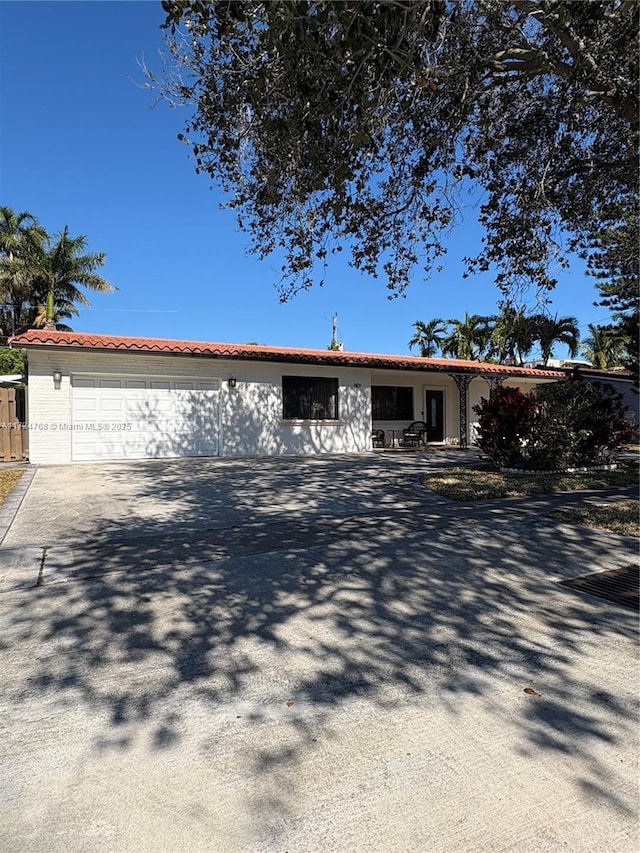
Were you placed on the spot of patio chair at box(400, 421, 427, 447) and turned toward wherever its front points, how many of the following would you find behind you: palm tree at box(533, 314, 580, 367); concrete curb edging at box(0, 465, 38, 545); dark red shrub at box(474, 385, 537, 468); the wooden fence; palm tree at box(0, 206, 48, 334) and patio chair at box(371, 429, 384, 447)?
1

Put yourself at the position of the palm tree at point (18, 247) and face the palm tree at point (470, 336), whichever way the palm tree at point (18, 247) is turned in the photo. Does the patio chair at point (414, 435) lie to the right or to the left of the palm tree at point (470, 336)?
right

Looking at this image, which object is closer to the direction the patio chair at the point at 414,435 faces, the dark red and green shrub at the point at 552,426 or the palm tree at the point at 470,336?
the dark red and green shrub

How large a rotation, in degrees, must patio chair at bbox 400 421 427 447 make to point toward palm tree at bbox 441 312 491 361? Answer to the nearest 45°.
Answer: approximately 135° to its right

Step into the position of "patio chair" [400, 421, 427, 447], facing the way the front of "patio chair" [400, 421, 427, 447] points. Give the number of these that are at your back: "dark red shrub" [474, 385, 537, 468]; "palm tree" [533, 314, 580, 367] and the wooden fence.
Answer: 1

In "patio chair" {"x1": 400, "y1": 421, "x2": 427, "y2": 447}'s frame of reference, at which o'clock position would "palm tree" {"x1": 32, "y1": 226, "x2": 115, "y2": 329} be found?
The palm tree is roughly at 2 o'clock from the patio chair.

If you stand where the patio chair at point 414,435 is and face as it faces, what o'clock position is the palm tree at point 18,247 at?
The palm tree is roughly at 2 o'clock from the patio chair.

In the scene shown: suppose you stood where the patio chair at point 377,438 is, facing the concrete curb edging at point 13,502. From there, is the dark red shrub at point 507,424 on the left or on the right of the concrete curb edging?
left

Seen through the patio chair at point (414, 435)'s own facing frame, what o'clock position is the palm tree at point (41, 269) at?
The palm tree is roughly at 2 o'clock from the patio chair.

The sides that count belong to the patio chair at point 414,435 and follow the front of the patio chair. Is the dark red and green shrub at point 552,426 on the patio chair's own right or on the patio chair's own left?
on the patio chair's own left

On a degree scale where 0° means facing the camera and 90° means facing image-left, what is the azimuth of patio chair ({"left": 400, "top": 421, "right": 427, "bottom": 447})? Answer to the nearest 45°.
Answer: approximately 45°

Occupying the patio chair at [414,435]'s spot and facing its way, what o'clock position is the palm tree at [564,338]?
The palm tree is roughly at 6 o'clock from the patio chair.
